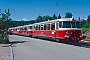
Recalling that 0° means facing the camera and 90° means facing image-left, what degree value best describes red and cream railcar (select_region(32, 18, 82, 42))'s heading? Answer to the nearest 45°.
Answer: approximately 315°

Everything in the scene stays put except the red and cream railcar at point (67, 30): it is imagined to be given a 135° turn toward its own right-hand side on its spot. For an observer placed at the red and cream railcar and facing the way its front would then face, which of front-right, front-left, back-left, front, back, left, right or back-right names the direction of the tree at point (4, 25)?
front
